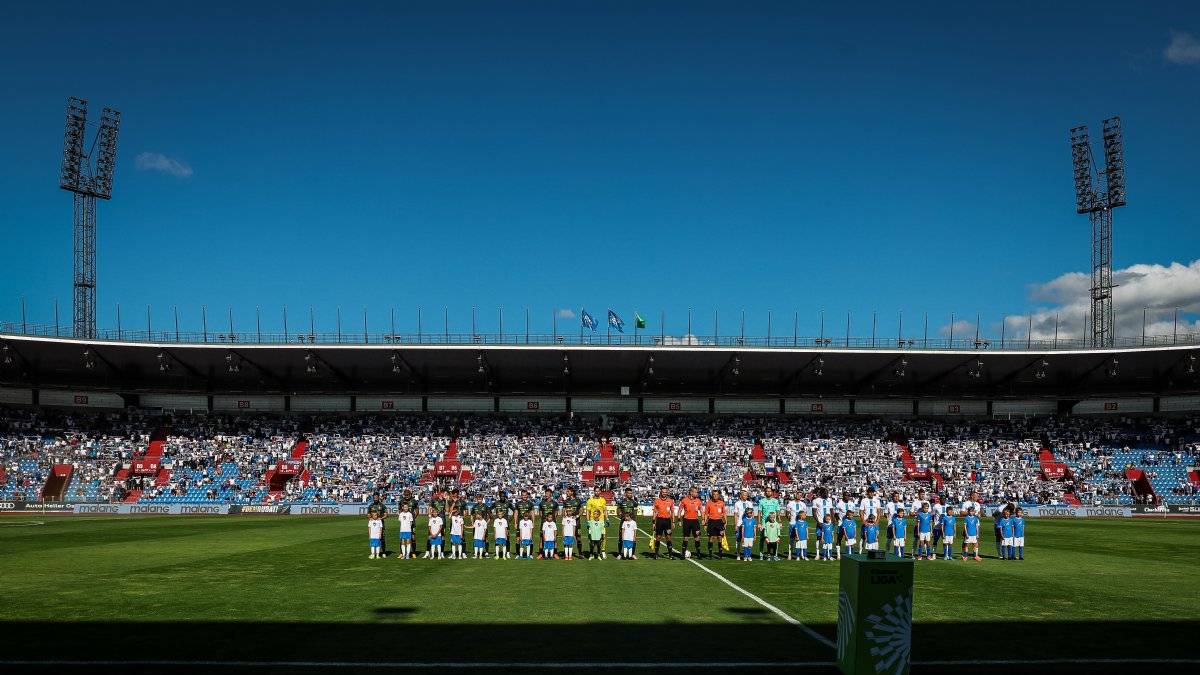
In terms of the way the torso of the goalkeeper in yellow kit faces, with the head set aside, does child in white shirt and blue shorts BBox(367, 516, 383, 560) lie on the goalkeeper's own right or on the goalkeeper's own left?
on the goalkeeper's own right

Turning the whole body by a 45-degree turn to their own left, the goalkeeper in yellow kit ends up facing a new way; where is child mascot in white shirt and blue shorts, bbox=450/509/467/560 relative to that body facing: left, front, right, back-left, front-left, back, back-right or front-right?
back-right

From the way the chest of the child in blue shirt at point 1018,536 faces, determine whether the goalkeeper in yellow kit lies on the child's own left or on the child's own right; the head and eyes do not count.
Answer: on the child's own right

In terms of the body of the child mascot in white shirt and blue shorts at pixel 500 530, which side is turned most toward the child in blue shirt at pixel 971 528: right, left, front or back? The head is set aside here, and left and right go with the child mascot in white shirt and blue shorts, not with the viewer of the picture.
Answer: left

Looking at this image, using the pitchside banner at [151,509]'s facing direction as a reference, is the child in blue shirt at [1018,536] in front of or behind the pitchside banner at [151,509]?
in front

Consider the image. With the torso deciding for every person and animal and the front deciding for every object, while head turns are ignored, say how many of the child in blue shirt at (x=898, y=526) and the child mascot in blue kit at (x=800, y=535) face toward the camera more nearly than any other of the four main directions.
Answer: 2

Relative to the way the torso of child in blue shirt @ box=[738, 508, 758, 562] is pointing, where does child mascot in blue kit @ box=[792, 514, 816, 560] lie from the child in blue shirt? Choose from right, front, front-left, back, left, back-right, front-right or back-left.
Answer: back-left

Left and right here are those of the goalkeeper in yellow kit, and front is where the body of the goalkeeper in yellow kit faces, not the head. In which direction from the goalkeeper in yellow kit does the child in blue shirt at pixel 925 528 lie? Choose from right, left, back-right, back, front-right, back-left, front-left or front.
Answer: left
